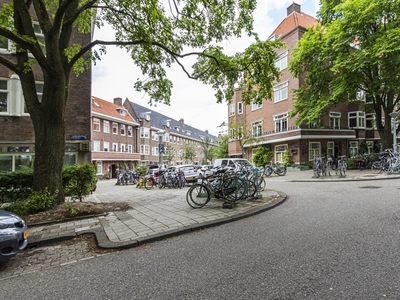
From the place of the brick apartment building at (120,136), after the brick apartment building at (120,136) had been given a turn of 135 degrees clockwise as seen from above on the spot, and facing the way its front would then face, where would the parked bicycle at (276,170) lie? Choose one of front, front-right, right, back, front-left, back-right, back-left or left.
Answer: back-left

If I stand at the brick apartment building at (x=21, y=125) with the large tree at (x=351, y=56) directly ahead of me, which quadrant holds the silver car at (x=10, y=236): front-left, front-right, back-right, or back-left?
front-right

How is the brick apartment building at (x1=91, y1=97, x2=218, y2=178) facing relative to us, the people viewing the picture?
facing the viewer and to the right of the viewer

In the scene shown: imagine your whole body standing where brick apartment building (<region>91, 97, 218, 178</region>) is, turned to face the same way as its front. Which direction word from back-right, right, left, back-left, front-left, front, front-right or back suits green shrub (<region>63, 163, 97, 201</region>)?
front-right

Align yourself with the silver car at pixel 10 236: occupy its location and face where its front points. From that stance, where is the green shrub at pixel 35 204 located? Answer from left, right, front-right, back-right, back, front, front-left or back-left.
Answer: back-left

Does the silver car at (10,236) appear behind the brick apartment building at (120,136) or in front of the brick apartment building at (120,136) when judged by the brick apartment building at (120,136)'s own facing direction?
in front

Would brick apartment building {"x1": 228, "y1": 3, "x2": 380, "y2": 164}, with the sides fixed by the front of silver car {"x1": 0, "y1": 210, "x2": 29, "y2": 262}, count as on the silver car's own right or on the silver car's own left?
on the silver car's own left

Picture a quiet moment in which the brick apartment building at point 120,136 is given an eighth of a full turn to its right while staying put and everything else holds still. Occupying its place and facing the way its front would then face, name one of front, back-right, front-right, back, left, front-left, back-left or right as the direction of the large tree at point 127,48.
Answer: front

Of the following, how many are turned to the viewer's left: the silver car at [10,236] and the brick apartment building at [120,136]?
0
